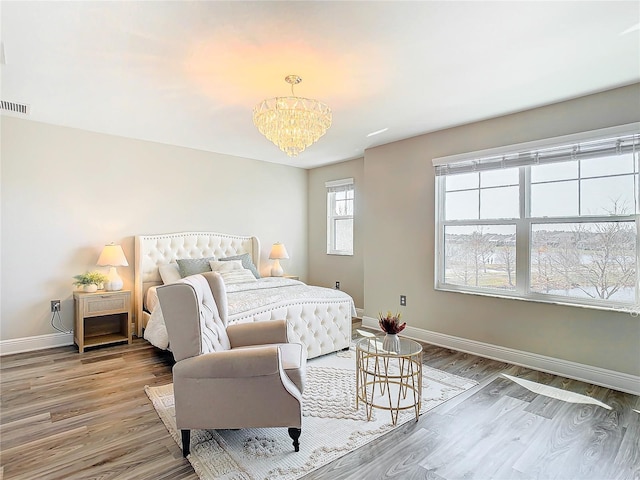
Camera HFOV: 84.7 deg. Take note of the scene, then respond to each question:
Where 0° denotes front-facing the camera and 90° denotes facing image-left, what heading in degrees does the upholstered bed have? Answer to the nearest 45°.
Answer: approximately 315°

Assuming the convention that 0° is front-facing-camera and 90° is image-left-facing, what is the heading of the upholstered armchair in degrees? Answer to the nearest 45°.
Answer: approximately 270°

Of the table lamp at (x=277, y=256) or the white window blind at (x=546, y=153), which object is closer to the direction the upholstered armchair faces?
the white window blind

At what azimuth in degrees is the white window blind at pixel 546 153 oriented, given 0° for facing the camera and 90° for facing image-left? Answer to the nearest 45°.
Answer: approximately 45°

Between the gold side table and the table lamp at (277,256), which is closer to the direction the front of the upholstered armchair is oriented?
the gold side table

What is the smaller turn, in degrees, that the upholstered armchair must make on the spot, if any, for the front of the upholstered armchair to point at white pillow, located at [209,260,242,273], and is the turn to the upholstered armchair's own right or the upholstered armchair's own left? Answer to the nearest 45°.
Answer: approximately 90° to the upholstered armchair's own left
